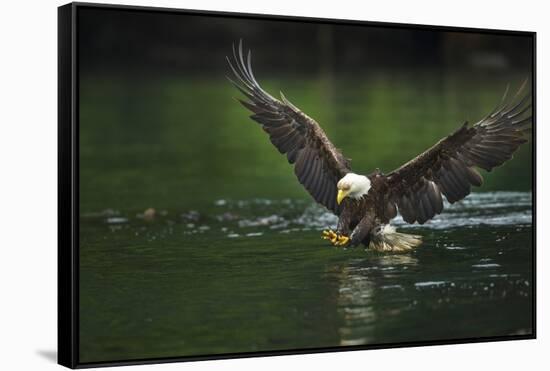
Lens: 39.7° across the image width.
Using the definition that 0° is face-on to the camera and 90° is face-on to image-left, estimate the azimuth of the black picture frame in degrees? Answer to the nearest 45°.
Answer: approximately 315°
